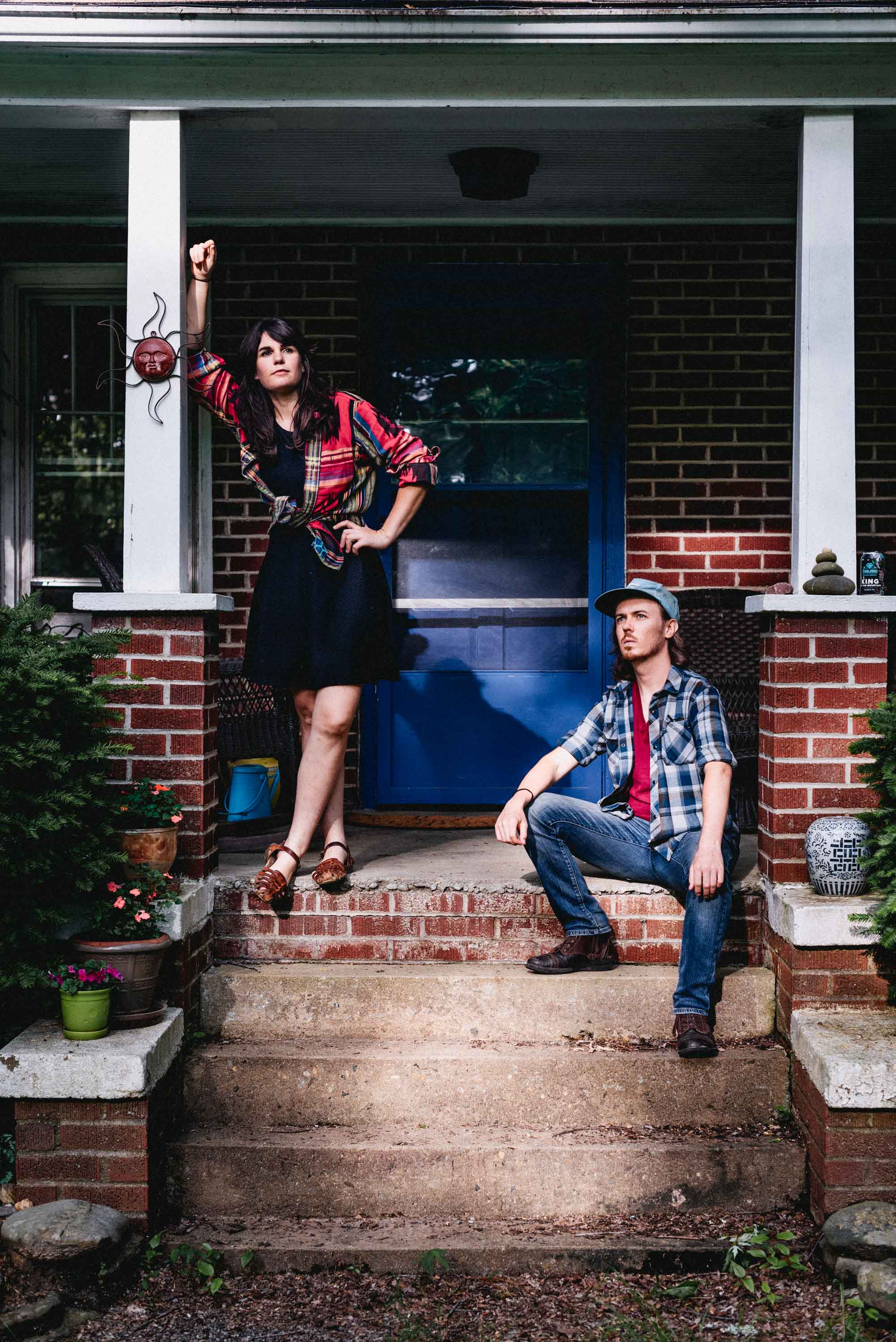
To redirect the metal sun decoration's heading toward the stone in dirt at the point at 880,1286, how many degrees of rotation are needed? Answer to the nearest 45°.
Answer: approximately 45° to its left

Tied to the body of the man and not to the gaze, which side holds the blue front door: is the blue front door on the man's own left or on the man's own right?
on the man's own right

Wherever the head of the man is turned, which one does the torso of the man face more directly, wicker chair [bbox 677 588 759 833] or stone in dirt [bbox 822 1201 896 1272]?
the stone in dirt

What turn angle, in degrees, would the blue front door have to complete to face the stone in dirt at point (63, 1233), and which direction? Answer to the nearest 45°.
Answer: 0° — it already faces it

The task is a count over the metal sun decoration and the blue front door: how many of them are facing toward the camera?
2

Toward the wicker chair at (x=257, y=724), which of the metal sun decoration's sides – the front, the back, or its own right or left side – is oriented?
back

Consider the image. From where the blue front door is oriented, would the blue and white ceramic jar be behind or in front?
in front
